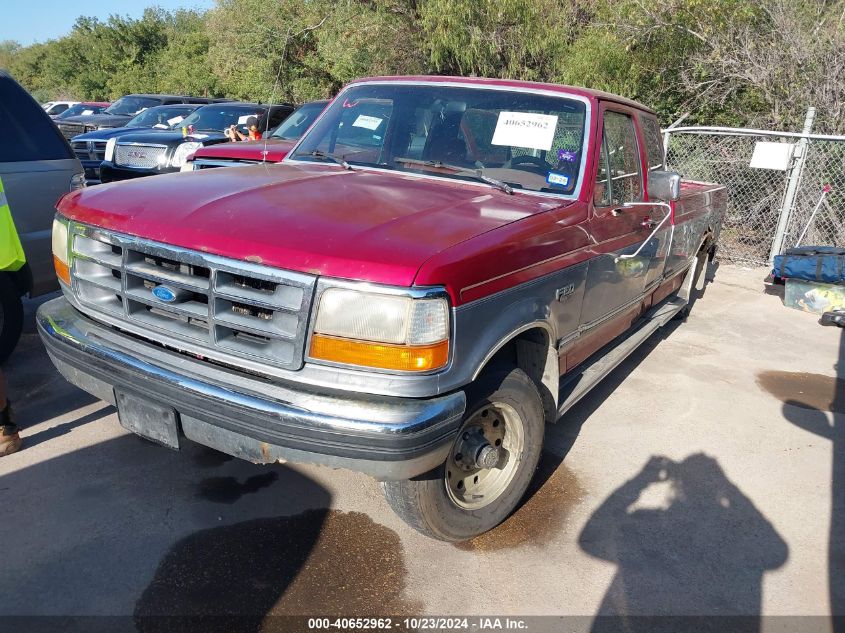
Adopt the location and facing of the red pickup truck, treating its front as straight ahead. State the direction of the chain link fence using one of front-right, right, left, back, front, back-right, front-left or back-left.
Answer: back

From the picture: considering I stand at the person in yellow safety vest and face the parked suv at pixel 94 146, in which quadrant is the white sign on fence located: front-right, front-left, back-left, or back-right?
front-right

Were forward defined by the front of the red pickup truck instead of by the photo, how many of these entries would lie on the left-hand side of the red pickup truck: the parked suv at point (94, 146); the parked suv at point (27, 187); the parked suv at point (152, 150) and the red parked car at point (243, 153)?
0

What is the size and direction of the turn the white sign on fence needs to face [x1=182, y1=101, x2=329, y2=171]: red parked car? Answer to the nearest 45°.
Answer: approximately 45° to its right

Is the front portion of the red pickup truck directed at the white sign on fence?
no

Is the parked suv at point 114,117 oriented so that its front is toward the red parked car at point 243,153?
no

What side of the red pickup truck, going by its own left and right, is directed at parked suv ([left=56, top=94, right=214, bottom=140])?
right

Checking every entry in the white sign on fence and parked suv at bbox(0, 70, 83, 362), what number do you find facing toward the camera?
1

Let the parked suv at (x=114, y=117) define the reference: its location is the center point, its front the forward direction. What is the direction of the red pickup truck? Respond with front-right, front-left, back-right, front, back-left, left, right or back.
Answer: front-left

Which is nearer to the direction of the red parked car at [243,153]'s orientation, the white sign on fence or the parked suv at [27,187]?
the parked suv

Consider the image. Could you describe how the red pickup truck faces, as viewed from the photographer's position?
facing the viewer and to the left of the viewer

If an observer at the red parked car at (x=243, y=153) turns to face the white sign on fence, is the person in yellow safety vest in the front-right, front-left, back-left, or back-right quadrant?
front-right

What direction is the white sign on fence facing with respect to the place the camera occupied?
facing the viewer

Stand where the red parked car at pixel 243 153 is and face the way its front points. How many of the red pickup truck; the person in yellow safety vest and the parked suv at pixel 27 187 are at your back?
0

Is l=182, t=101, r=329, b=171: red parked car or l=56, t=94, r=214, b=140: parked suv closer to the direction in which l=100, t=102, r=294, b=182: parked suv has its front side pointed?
the red parked car

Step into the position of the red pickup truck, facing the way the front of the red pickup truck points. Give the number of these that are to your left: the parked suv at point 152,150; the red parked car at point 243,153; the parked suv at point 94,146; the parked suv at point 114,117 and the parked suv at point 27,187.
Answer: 0

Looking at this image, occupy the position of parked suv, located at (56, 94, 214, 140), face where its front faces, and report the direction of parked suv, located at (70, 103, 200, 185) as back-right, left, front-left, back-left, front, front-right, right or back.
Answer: front-left

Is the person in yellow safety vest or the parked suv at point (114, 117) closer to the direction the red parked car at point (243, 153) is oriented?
the person in yellow safety vest
